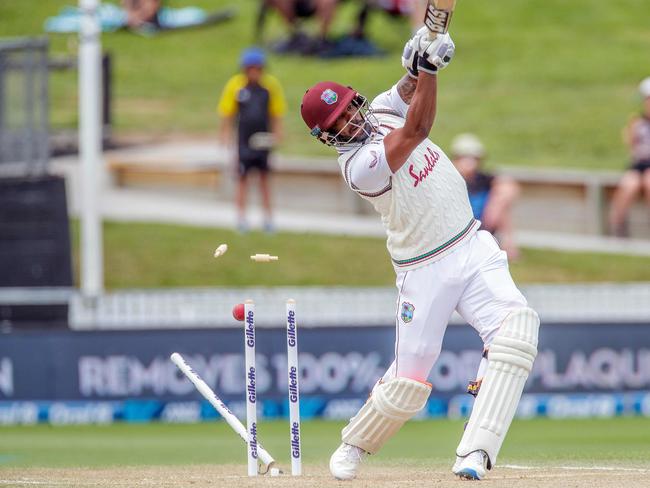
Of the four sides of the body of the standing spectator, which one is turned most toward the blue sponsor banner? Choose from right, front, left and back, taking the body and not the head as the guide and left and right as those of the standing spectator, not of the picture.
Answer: front

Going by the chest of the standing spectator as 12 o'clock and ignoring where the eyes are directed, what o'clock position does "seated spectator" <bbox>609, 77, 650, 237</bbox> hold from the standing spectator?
The seated spectator is roughly at 9 o'clock from the standing spectator.

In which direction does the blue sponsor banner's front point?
toward the camera

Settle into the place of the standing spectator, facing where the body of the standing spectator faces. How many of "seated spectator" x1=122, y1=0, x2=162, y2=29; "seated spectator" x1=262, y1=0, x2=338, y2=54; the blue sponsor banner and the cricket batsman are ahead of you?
2

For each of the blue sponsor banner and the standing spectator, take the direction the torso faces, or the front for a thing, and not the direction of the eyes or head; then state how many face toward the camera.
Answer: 2

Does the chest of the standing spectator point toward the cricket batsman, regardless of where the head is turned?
yes

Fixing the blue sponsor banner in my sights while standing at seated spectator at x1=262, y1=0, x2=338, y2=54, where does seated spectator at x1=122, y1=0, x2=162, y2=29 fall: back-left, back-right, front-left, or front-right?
back-right

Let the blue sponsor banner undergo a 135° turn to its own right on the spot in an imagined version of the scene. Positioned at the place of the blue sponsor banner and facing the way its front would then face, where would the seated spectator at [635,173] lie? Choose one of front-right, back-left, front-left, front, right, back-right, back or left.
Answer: right

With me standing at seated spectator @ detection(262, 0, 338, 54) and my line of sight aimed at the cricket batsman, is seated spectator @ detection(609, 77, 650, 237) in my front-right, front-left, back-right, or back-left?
front-left

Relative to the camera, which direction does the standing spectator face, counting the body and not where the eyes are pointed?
toward the camera

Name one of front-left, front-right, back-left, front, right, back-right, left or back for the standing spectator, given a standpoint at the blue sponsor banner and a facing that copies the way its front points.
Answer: back

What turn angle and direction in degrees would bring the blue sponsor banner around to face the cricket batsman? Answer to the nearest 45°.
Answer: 0° — it already faces them
